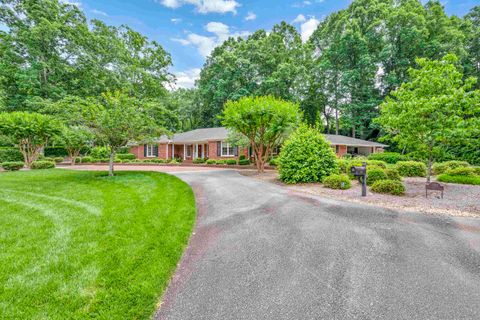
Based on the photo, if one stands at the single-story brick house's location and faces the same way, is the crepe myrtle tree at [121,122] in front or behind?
in front

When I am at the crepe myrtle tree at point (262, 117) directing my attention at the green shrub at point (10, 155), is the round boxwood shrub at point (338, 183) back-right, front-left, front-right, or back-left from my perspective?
back-left

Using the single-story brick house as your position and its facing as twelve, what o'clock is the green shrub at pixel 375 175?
The green shrub is roughly at 11 o'clock from the single-story brick house.

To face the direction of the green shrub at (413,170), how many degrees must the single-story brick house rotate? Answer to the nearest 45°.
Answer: approximately 45° to its left

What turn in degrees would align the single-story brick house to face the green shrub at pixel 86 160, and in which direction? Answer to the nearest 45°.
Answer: approximately 90° to its right

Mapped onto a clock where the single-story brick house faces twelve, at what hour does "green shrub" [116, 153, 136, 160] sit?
The green shrub is roughly at 3 o'clock from the single-story brick house.

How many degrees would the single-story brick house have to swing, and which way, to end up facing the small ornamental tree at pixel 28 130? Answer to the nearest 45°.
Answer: approximately 45° to its right

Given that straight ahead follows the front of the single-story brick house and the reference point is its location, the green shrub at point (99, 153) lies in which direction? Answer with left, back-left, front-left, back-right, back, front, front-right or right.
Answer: right

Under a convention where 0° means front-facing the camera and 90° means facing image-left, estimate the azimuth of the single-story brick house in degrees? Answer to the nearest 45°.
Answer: approximately 0°

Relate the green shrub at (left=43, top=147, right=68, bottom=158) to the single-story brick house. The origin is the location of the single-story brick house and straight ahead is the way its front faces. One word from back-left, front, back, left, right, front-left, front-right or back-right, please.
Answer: right

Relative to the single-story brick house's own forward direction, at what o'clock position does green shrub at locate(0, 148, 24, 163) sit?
The green shrub is roughly at 2 o'clock from the single-story brick house.
